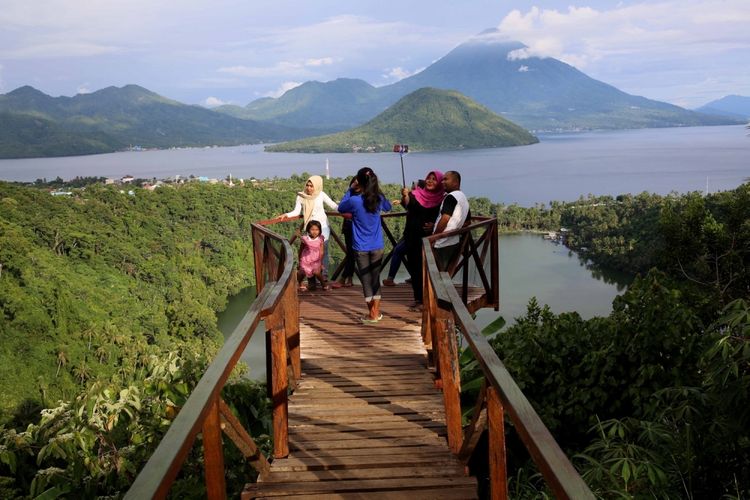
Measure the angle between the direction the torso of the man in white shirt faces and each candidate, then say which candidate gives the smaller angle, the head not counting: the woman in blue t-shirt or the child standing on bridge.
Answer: the woman in blue t-shirt

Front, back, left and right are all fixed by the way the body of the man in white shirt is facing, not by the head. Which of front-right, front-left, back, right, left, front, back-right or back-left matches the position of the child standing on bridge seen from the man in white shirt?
front-right

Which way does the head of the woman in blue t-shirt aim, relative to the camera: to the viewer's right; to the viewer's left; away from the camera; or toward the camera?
away from the camera

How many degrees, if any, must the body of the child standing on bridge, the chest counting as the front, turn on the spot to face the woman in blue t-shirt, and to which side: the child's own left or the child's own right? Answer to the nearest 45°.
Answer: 0° — they already face them

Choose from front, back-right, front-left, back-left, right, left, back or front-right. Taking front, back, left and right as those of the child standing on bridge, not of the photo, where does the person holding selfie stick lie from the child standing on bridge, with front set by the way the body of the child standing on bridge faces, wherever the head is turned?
front-left
